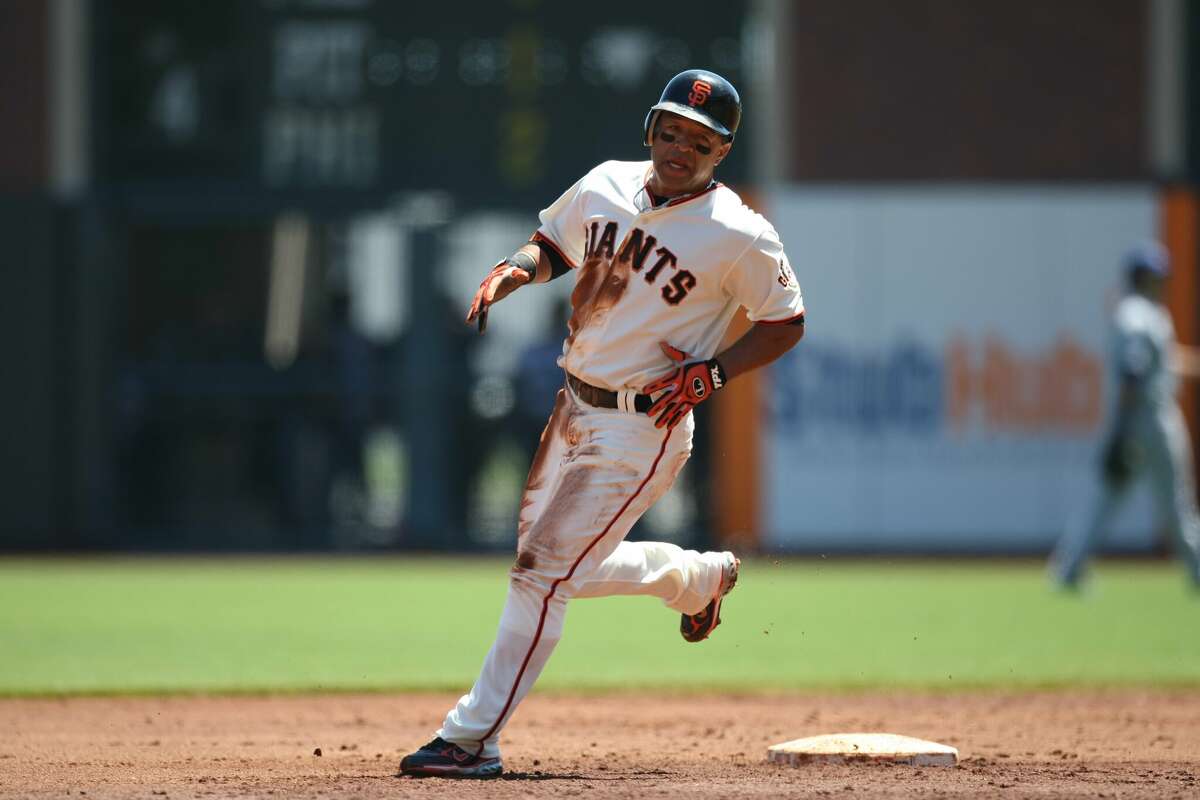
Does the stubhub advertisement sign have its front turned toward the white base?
yes

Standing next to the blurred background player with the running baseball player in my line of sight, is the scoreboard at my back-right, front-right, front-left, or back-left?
back-right

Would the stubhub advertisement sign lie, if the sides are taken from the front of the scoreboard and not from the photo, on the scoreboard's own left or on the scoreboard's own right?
on the scoreboard's own left

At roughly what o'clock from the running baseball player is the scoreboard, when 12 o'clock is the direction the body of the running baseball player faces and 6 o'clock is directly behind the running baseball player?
The scoreboard is roughly at 4 o'clock from the running baseball player.

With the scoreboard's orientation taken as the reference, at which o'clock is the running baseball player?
The running baseball player is roughly at 12 o'clock from the scoreboard.

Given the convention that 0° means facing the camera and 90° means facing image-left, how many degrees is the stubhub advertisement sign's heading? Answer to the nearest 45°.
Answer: approximately 0°

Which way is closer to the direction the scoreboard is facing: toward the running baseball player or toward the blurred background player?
the running baseball player

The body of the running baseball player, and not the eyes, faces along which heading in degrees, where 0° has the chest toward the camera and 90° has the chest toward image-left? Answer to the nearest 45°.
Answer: approximately 45°

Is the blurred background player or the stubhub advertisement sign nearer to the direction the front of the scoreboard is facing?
the blurred background player

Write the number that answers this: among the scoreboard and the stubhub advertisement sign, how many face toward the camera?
2
